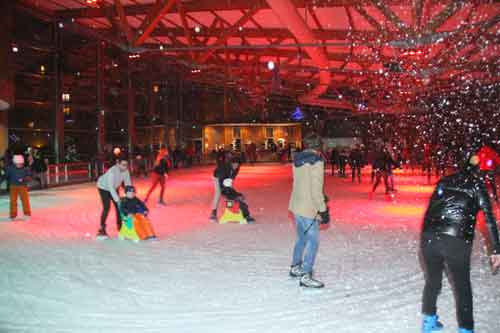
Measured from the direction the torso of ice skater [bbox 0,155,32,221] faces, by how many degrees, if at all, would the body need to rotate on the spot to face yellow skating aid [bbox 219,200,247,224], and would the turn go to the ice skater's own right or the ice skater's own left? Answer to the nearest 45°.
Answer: approximately 45° to the ice skater's own left

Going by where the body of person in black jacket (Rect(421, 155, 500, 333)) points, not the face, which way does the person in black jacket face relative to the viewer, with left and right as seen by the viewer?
facing away from the viewer and to the right of the viewer

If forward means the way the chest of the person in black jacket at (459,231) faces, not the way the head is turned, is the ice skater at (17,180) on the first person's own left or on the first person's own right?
on the first person's own left

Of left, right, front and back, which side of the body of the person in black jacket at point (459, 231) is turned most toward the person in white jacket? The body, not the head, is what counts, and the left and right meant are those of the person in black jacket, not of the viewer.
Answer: left

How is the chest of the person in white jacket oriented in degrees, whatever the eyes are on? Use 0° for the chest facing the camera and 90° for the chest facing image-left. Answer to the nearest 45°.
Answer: approximately 315°

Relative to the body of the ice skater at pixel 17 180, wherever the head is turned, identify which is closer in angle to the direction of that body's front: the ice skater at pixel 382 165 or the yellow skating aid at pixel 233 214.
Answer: the yellow skating aid

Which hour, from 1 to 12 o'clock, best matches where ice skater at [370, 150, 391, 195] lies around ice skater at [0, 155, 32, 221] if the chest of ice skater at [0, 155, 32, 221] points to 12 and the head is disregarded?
ice skater at [370, 150, 391, 195] is roughly at 9 o'clock from ice skater at [0, 155, 32, 221].

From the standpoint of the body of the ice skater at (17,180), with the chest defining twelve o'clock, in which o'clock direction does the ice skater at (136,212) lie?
the ice skater at (136,212) is roughly at 11 o'clock from the ice skater at (17,180).

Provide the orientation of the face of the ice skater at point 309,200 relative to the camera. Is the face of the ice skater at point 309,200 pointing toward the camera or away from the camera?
away from the camera

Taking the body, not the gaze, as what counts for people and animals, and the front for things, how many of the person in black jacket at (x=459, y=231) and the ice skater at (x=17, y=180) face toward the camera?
1
